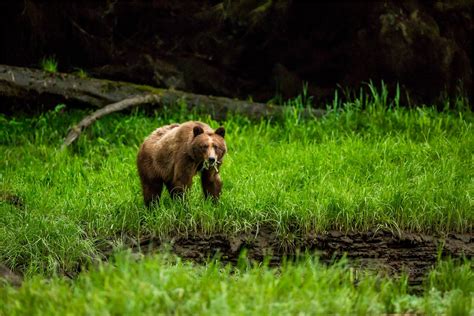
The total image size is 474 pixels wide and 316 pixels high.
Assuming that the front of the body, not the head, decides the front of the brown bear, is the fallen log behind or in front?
behind

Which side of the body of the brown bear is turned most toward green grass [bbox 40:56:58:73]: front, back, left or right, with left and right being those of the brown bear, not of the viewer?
back

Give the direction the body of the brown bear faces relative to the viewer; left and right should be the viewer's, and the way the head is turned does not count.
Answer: facing the viewer and to the right of the viewer
